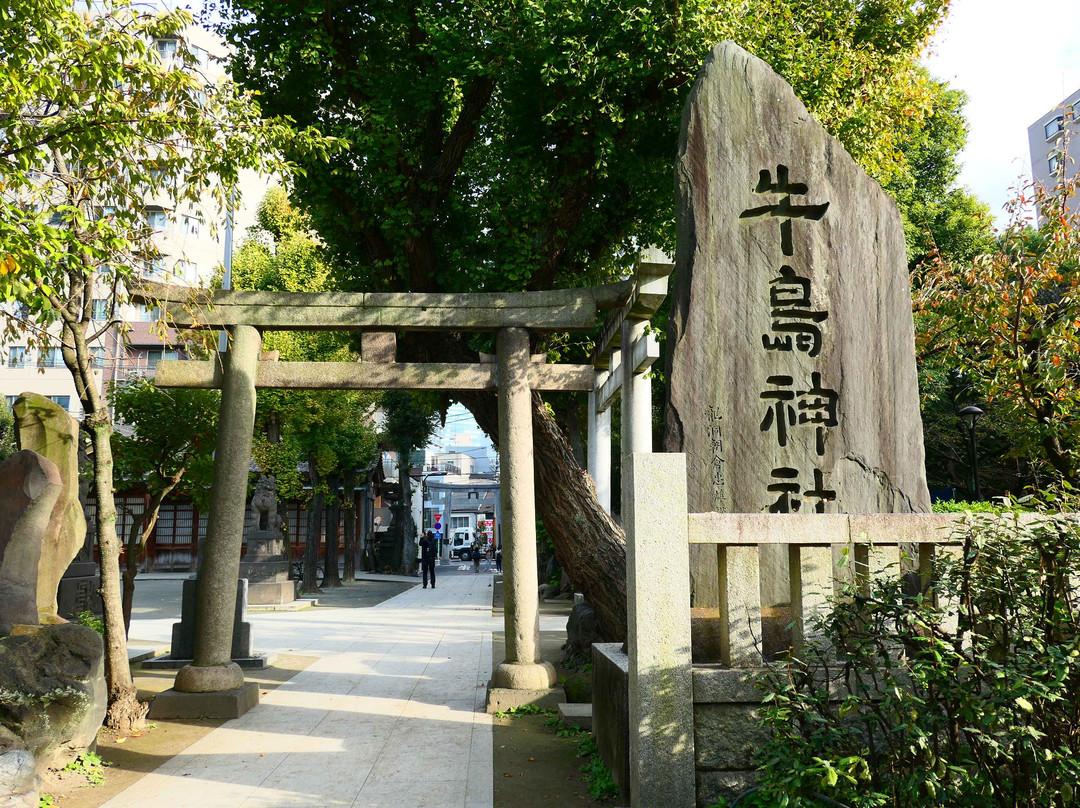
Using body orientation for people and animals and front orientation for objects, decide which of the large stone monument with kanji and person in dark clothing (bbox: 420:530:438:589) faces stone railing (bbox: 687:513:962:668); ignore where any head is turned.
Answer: the large stone monument with kanji

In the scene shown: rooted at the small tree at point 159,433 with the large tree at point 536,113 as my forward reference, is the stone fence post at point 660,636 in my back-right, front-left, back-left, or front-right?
front-right

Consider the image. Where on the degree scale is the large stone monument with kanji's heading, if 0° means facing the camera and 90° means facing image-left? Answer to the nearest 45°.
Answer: approximately 0°
